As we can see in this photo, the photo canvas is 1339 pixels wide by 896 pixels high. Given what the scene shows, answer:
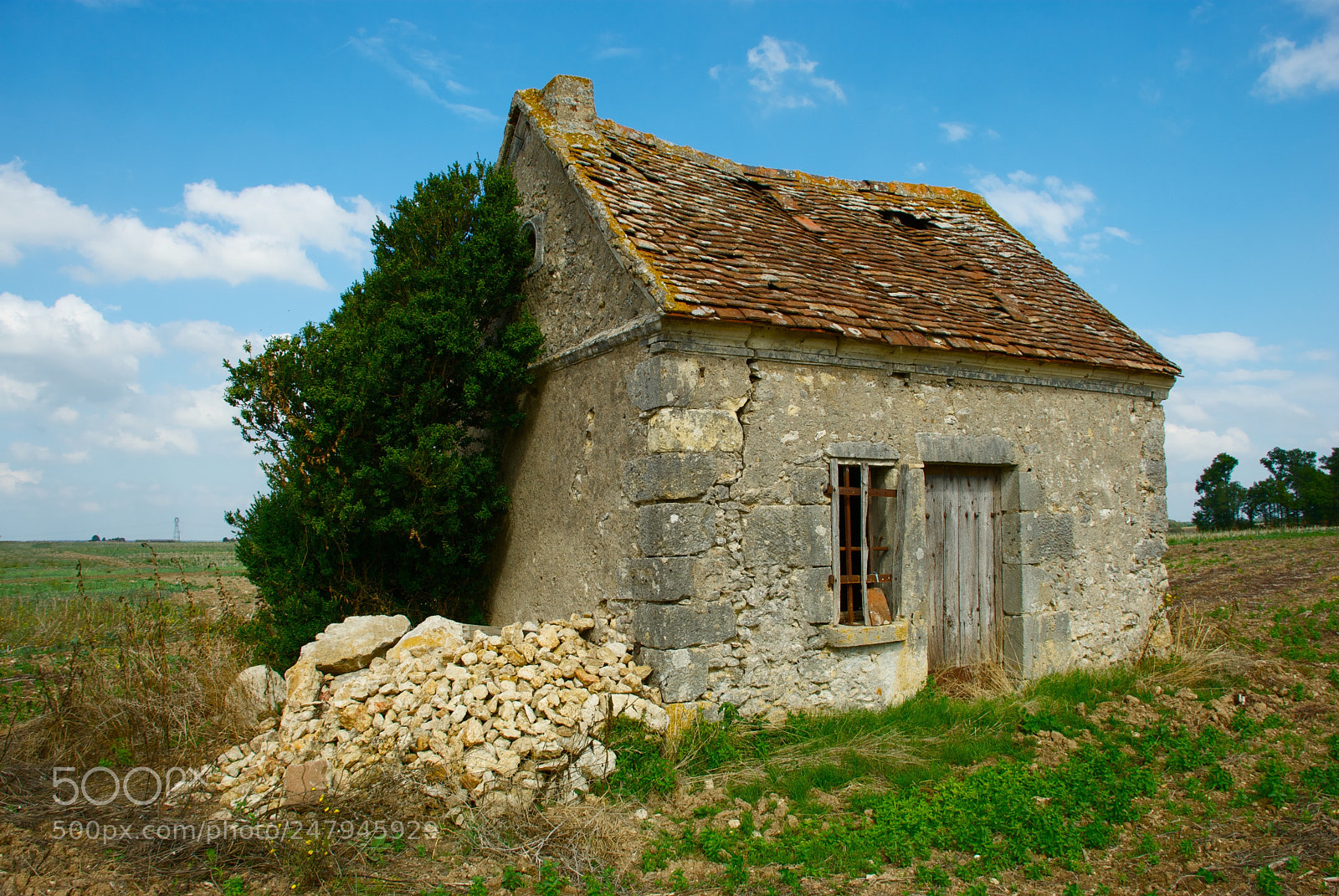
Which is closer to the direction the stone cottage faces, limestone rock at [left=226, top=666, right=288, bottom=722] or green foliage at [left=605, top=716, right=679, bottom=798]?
the green foliage

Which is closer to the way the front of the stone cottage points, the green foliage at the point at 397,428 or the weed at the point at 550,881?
the weed

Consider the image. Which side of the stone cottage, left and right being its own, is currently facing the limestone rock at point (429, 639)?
right

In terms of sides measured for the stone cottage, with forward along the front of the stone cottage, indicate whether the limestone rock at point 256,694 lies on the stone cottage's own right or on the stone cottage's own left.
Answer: on the stone cottage's own right

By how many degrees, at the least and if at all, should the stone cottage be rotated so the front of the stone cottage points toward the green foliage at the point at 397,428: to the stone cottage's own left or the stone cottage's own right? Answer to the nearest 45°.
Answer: approximately 135° to the stone cottage's own right

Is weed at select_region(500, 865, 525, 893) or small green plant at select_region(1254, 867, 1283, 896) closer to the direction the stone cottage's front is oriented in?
the small green plant

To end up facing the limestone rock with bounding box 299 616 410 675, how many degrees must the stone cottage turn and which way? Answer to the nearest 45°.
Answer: approximately 90° to its right

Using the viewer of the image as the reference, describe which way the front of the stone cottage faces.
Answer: facing the viewer and to the right of the viewer

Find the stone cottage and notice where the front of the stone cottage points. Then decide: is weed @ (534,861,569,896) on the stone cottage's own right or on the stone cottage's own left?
on the stone cottage's own right

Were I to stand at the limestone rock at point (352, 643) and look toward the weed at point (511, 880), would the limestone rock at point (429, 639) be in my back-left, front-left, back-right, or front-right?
front-left
